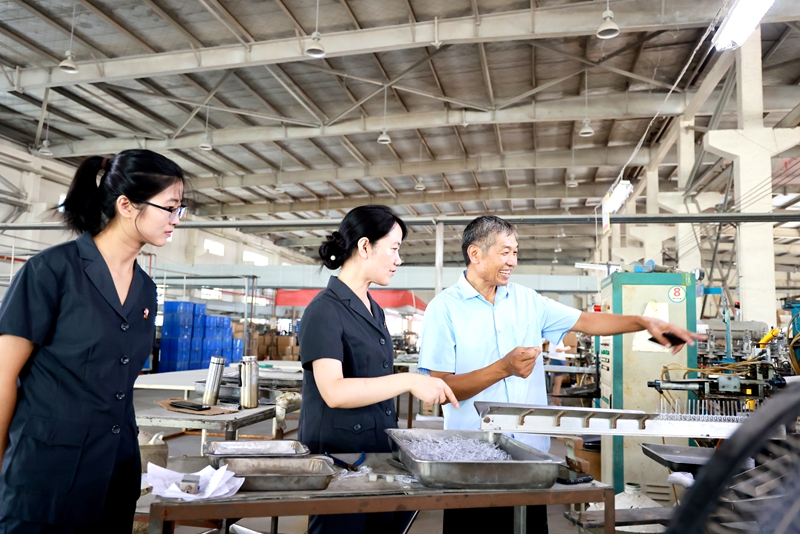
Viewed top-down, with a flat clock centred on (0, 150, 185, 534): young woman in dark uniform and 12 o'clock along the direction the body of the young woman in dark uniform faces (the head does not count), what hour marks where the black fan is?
The black fan is roughly at 1 o'clock from the young woman in dark uniform.

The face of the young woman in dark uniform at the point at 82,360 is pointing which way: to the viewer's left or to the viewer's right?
to the viewer's right

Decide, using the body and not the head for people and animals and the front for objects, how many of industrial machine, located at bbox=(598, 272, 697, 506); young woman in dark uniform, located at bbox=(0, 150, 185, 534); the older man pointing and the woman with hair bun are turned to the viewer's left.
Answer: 1
